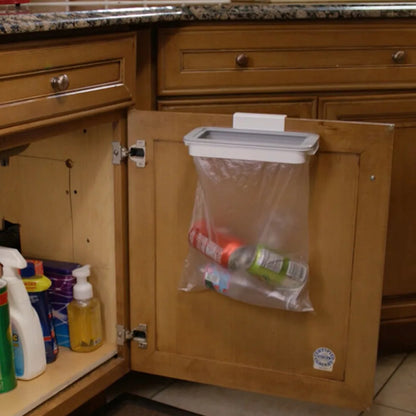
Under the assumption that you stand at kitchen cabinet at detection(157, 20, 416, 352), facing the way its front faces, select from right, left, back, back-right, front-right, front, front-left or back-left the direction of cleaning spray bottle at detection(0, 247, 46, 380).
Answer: front-right

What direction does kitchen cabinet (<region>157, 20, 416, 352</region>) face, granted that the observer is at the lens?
facing the viewer

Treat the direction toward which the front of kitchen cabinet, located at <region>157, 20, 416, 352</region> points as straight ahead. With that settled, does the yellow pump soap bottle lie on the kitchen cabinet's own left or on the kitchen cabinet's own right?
on the kitchen cabinet's own right

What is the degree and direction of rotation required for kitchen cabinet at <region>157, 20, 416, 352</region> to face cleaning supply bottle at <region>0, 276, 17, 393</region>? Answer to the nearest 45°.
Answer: approximately 45° to its right

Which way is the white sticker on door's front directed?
toward the camera

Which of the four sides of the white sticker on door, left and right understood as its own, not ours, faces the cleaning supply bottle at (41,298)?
right

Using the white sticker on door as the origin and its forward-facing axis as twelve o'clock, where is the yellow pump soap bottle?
The yellow pump soap bottle is roughly at 3 o'clock from the white sticker on door.
